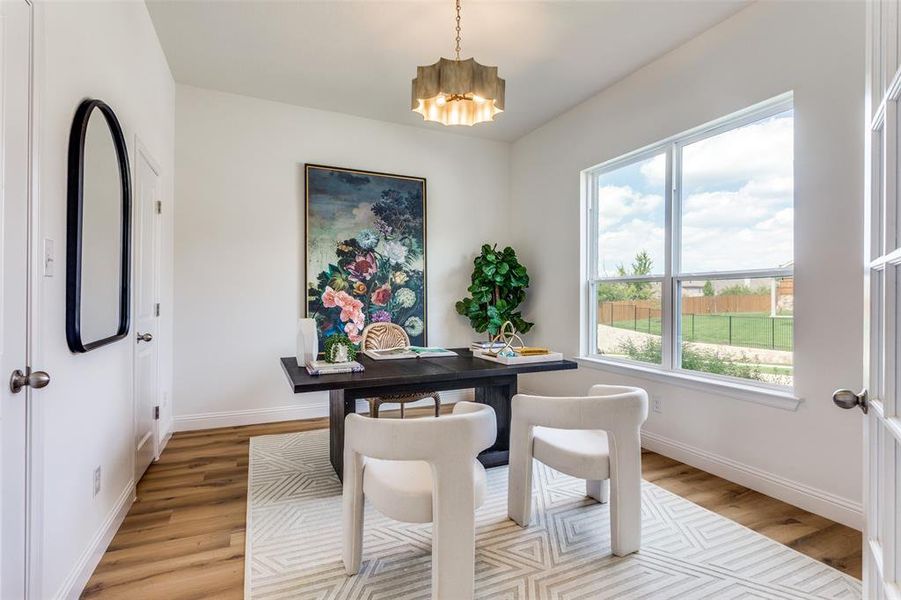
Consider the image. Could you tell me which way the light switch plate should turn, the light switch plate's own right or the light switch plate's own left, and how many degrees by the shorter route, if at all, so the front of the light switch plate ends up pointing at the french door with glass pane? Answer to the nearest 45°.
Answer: approximately 45° to the light switch plate's own right

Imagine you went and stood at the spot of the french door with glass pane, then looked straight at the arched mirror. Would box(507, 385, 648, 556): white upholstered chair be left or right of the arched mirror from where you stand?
right

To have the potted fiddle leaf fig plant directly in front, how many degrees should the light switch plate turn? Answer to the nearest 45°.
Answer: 0° — it already faces it

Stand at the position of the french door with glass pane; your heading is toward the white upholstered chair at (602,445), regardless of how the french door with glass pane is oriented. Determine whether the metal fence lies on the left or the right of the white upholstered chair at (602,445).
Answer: right

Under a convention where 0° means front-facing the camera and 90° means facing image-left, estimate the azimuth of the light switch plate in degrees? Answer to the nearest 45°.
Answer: approximately 270°

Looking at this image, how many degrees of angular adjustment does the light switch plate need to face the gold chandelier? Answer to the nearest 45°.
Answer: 0° — it already faces it

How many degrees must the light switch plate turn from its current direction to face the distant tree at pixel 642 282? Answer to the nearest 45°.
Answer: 0° — it already faces it
